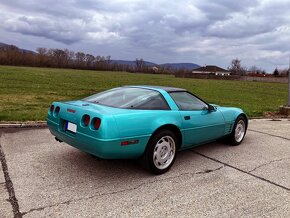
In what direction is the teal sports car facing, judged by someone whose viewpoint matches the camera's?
facing away from the viewer and to the right of the viewer
